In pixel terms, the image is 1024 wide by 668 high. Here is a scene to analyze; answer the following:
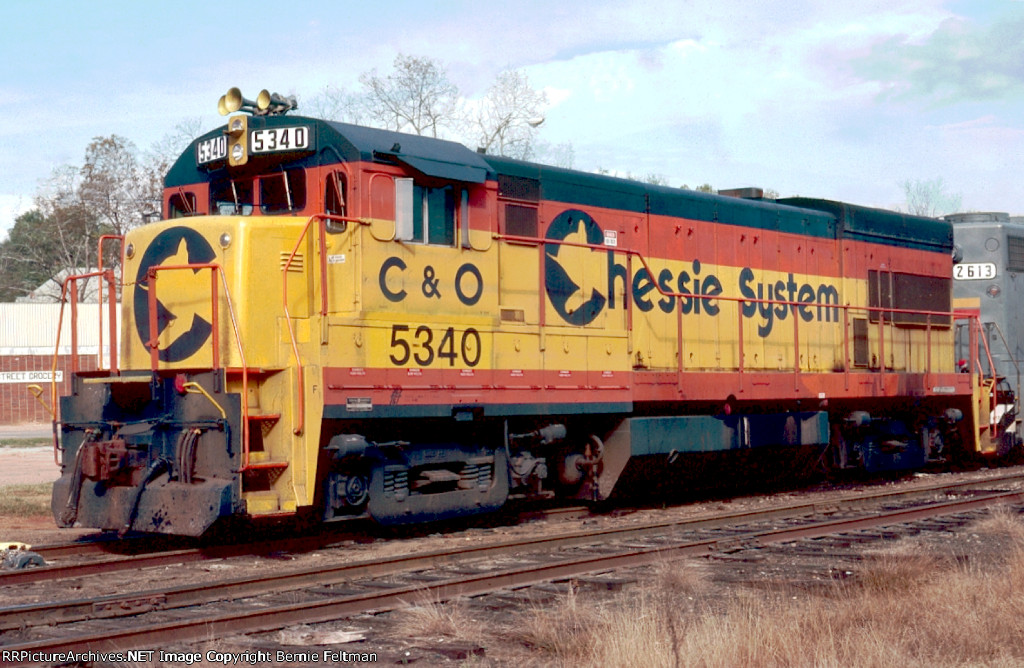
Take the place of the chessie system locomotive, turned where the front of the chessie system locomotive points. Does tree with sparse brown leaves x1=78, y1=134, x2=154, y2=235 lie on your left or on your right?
on your right

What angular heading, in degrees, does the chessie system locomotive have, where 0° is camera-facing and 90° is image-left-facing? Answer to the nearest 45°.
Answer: approximately 45°
